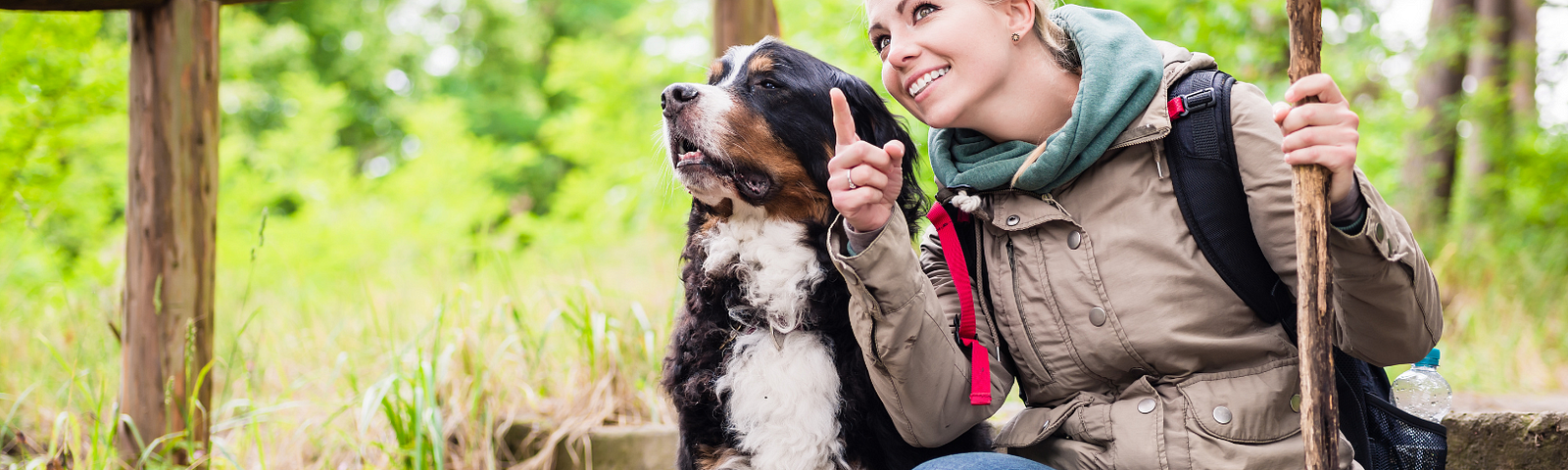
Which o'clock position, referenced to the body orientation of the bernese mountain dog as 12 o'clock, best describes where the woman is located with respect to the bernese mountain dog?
The woman is roughly at 8 o'clock from the bernese mountain dog.

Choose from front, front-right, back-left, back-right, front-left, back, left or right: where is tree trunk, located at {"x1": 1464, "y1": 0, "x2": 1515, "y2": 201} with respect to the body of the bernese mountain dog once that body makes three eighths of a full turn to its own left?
front-left

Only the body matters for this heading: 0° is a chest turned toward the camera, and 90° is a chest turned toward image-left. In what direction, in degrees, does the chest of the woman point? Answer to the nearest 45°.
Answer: approximately 45°

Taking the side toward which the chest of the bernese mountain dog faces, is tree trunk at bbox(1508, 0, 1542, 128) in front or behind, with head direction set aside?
behind

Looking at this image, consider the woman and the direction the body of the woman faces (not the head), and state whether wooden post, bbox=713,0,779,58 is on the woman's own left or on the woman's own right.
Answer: on the woman's own right

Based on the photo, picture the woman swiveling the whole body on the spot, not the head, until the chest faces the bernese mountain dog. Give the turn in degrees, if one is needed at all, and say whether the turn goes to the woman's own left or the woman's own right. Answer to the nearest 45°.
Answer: approximately 45° to the woman's own right

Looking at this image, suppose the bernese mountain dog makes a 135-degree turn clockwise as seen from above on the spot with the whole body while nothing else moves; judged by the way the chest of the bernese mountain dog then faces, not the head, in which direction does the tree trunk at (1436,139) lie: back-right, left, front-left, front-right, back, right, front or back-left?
front-right

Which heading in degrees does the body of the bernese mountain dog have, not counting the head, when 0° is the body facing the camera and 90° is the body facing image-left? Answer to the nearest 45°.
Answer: approximately 45°
